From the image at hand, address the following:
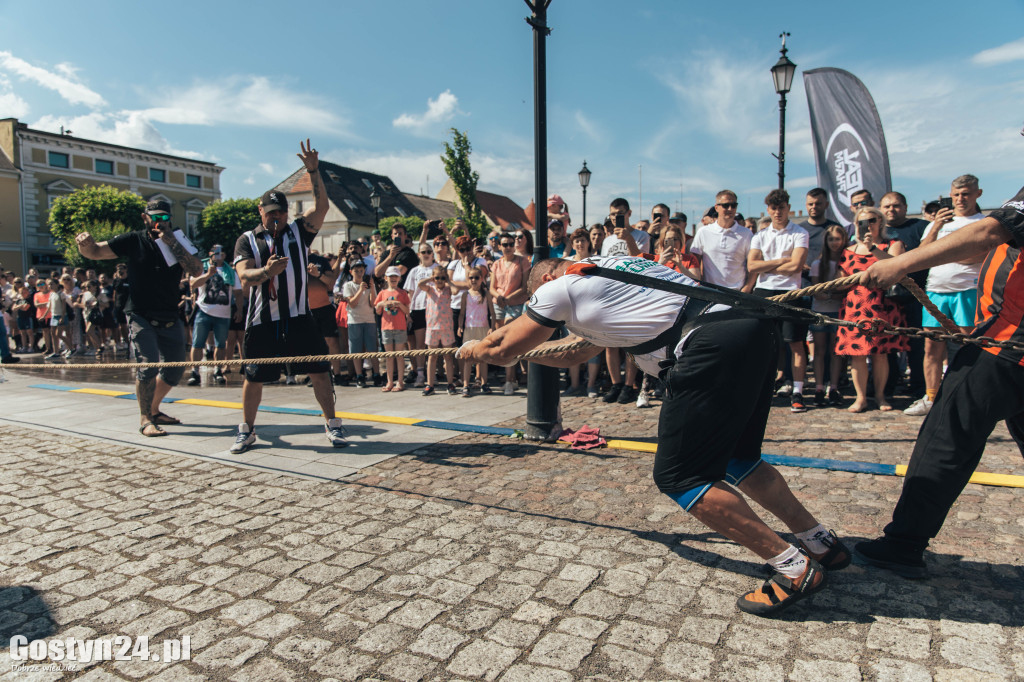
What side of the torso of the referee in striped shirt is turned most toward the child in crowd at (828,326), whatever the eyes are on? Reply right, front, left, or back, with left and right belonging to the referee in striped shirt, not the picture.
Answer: left

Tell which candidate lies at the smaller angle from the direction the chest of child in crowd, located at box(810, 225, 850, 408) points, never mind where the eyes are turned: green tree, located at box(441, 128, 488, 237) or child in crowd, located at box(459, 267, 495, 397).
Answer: the child in crowd

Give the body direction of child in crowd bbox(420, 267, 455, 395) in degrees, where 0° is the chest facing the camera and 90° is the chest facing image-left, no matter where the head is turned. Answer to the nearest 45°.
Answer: approximately 0°

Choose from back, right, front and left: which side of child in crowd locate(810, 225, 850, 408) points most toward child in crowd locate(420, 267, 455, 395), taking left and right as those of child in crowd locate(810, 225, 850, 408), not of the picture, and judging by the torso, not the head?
right

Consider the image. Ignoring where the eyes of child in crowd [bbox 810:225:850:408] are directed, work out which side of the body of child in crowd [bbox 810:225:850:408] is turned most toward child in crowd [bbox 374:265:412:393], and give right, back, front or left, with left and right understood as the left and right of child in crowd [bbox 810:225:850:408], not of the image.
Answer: right

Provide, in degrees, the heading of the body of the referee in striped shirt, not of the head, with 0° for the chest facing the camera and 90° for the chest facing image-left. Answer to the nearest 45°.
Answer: approximately 0°

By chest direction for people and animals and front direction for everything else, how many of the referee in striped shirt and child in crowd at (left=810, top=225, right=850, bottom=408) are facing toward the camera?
2

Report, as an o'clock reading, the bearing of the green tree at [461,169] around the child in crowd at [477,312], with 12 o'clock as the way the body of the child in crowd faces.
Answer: The green tree is roughly at 6 o'clock from the child in crowd.

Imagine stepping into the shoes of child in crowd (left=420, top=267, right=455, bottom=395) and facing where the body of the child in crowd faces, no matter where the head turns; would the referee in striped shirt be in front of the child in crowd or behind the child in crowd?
in front

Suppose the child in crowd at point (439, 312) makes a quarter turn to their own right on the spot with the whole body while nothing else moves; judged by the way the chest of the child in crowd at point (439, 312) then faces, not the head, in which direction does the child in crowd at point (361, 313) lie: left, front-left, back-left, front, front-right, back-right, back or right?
front-right

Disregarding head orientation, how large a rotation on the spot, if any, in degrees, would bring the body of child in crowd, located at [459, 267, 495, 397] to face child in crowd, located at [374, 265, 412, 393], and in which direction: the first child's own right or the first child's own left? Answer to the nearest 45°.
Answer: approximately 135° to the first child's own right
